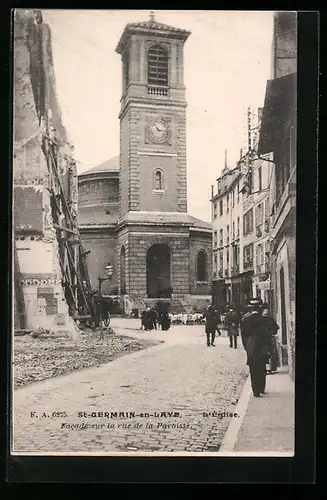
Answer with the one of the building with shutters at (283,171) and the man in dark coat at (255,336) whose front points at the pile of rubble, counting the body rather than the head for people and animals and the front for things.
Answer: the building with shutters

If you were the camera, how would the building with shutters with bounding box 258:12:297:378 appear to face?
facing to the left of the viewer

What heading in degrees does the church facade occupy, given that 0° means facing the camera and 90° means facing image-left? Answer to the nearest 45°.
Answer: approximately 0°

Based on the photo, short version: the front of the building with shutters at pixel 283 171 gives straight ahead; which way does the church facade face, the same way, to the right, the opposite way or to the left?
to the left
